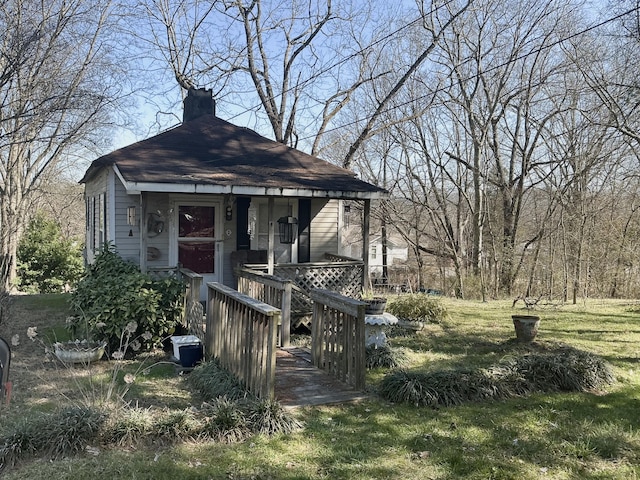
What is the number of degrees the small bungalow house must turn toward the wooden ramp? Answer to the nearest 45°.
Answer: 0° — it already faces it

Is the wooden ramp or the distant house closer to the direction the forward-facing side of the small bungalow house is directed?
the wooden ramp

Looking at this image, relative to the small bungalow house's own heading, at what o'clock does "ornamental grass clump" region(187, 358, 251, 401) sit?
The ornamental grass clump is roughly at 12 o'clock from the small bungalow house.

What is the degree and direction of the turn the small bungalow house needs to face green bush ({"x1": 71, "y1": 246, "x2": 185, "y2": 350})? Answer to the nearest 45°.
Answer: approximately 45° to its right

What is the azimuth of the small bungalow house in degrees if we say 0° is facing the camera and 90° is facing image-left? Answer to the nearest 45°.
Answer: approximately 0°

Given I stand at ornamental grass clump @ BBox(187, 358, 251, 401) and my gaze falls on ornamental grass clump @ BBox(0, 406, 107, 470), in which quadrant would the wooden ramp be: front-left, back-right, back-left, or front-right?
back-left

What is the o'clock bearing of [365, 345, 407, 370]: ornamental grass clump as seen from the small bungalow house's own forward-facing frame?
The ornamental grass clump is roughly at 11 o'clock from the small bungalow house.

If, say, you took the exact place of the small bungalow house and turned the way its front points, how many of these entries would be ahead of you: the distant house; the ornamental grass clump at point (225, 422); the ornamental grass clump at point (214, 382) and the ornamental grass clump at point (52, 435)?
3

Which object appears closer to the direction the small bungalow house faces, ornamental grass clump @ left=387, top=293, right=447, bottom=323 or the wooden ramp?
the wooden ramp

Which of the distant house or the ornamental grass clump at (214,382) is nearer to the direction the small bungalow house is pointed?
the ornamental grass clump

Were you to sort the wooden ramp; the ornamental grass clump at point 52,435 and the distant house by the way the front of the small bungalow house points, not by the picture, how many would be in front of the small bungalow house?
2

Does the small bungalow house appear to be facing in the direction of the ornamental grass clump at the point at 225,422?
yes
